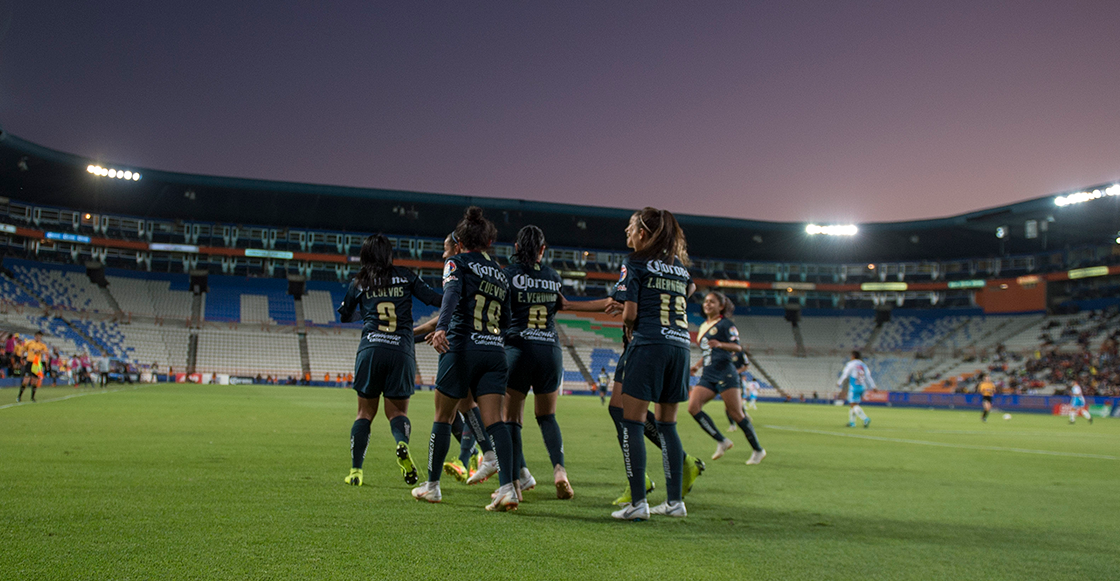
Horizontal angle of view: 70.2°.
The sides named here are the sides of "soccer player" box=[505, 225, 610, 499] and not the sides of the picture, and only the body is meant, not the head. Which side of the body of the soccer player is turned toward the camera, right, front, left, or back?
back

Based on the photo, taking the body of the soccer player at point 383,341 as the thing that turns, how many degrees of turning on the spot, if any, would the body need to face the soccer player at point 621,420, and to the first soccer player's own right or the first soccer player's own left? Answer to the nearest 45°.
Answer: approximately 90° to the first soccer player's own right

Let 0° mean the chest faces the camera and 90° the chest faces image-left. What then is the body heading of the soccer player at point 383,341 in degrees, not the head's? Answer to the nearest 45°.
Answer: approximately 180°

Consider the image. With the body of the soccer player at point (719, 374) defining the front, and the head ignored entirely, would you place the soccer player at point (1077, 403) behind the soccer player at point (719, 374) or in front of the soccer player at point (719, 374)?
behind

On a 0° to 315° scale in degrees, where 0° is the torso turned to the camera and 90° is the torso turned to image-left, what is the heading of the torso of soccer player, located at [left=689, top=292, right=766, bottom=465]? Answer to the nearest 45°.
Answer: approximately 45°

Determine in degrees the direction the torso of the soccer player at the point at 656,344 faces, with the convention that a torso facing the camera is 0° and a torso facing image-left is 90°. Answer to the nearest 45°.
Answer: approximately 135°

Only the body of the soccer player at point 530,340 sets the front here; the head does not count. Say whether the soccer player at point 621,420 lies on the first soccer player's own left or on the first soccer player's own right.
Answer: on the first soccer player's own right

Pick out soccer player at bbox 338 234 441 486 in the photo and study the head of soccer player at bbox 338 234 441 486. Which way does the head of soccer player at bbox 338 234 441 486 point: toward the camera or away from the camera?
away from the camera

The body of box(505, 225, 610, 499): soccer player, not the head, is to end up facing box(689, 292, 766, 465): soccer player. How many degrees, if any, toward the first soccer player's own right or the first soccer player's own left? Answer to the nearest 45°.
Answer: approximately 45° to the first soccer player's own right
